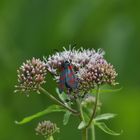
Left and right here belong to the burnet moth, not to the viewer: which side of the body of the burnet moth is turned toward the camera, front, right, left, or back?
back
